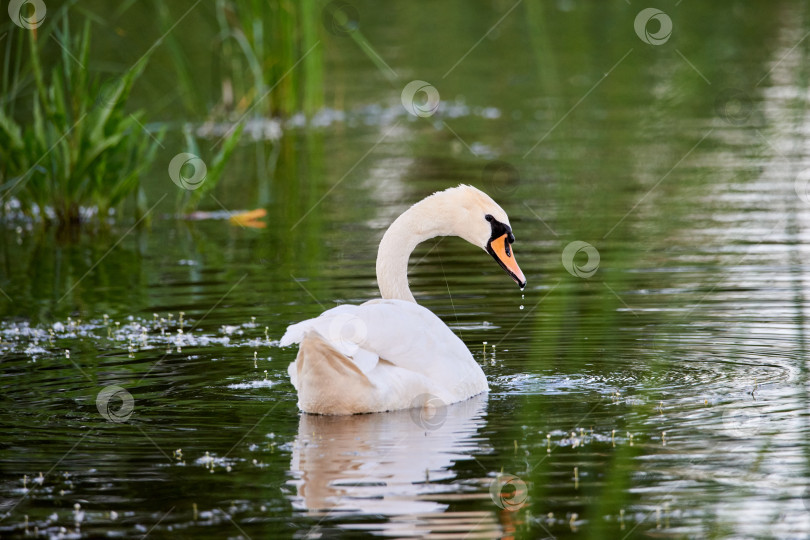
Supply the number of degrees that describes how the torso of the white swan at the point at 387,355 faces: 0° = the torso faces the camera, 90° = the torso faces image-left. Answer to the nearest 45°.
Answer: approximately 225°
